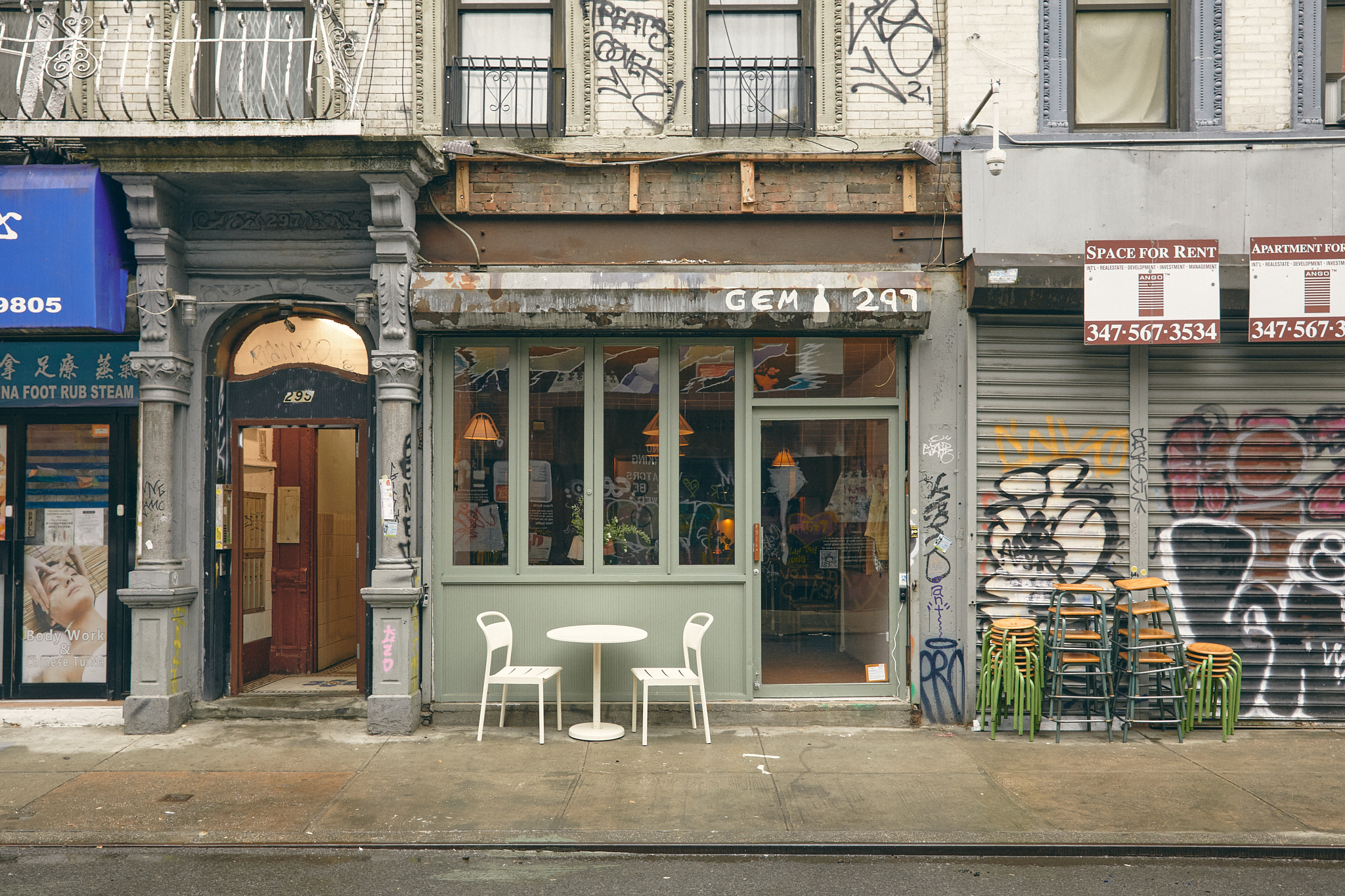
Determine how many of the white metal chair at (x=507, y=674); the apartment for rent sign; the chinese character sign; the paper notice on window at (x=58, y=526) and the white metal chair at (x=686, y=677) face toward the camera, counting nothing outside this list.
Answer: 3

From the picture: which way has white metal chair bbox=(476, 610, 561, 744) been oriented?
to the viewer's right

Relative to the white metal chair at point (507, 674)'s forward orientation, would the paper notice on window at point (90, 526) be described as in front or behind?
behind

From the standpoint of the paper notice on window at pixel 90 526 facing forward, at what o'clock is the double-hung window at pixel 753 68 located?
The double-hung window is roughly at 10 o'clock from the paper notice on window.

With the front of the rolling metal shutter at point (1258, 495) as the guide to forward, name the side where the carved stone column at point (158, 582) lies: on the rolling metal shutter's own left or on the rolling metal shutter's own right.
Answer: on the rolling metal shutter's own right
